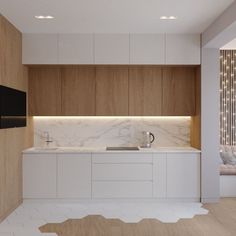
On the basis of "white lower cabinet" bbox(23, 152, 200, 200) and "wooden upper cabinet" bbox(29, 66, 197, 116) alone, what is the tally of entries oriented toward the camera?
2

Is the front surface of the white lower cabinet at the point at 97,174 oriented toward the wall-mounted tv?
no

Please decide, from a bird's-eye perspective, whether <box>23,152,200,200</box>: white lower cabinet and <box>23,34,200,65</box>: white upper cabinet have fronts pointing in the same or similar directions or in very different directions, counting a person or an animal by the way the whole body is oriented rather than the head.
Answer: same or similar directions

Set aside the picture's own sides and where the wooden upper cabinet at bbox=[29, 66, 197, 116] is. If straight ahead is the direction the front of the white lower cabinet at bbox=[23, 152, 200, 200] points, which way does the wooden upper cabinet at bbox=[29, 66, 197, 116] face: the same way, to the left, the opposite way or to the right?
the same way

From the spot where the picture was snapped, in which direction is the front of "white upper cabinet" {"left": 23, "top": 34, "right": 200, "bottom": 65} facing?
facing the viewer

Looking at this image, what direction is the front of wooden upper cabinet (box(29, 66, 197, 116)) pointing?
toward the camera

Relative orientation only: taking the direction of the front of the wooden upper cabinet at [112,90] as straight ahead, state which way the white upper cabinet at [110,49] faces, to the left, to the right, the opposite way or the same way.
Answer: the same way
